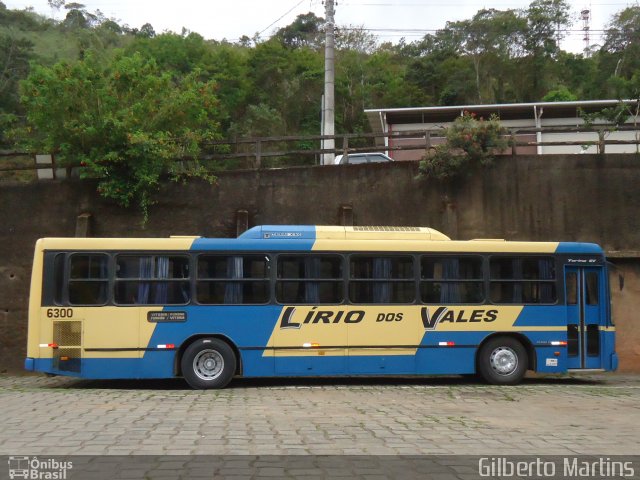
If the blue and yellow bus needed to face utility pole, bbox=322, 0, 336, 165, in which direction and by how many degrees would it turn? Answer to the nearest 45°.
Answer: approximately 90° to its left

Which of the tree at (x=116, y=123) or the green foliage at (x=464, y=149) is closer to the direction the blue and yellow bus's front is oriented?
the green foliage

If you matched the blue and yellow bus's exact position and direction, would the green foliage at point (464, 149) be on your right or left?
on your left

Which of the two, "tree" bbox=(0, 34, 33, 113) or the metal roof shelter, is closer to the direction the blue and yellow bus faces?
the metal roof shelter

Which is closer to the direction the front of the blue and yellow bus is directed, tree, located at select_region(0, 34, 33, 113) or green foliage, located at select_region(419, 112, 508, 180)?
the green foliage

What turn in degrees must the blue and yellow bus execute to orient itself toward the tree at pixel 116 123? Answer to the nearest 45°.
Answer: approximately 135° to its left

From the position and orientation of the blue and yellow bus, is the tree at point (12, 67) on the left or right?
on its left

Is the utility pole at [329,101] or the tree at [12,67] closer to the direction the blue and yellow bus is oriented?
the utility pole

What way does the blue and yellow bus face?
to the viewer's right

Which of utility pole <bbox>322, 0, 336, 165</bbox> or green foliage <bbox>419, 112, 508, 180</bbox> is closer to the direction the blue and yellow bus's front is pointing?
the green foliage
